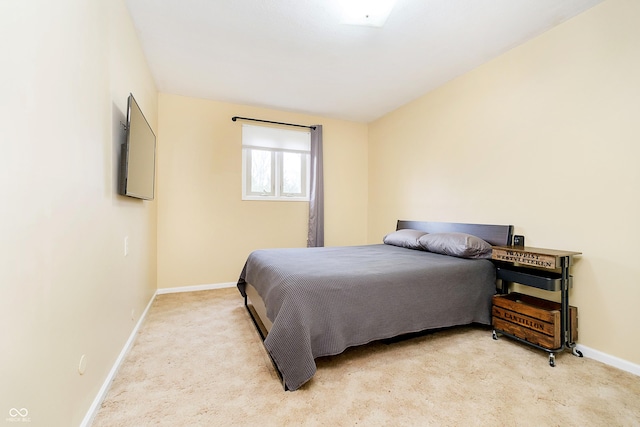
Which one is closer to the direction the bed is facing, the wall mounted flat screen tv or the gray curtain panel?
the wall mounted flat screen tv

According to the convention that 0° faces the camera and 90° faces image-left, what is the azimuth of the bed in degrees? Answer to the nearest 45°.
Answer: approximately 45°

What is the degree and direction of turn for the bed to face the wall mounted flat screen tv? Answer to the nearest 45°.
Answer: approximately 45° to its right
